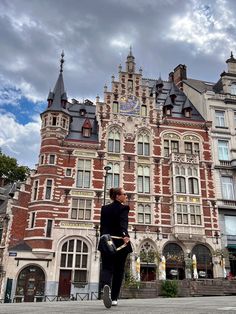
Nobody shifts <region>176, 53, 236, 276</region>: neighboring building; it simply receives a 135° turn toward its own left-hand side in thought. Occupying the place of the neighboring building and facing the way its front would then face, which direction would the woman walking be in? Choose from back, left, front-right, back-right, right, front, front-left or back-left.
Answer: back-right

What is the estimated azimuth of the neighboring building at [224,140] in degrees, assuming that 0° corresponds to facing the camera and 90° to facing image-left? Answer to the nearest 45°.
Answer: approximately 0°

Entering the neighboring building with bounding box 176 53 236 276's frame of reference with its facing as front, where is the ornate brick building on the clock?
The ornate brick building is roughly at 2 o'clock from the neighboring building.

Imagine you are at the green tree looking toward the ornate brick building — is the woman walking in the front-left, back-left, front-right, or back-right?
front-right

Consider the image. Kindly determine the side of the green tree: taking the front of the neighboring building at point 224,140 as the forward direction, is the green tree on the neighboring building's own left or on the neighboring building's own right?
on the neighboring building's own right
